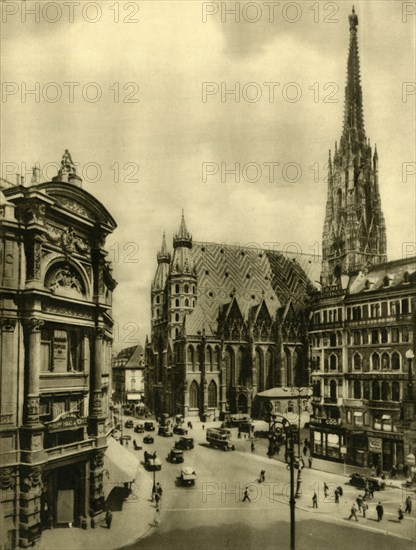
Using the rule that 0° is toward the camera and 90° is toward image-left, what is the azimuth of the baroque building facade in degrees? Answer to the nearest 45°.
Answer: approximately 315°

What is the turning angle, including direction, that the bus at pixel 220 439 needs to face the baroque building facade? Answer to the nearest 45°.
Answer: approximately 45° to its right

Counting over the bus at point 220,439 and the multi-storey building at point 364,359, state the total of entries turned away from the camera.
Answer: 0

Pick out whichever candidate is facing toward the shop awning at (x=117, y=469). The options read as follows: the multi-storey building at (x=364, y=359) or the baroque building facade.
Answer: the multi-storey building

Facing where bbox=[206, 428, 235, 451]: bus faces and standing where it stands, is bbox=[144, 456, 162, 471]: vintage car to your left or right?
on your right

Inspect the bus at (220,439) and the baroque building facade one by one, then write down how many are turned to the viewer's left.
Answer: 0

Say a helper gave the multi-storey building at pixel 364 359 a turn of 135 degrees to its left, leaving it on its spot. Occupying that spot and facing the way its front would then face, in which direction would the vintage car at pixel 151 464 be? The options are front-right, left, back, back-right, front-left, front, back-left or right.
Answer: back
